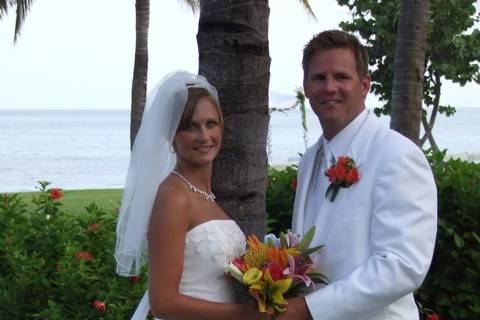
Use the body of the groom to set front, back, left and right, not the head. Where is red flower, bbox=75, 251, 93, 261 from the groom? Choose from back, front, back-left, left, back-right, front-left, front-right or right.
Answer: right

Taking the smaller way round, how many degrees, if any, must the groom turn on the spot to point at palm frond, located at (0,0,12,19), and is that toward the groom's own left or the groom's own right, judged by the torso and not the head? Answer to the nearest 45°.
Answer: approximately 90° to the groom's own right

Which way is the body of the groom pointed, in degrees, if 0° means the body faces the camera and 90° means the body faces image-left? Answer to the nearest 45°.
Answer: approximately 45°

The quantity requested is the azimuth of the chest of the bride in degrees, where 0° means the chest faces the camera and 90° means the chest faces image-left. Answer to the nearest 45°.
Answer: approximately 315°

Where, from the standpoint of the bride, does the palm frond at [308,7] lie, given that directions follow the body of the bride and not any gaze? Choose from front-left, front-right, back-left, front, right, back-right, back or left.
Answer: back-left
